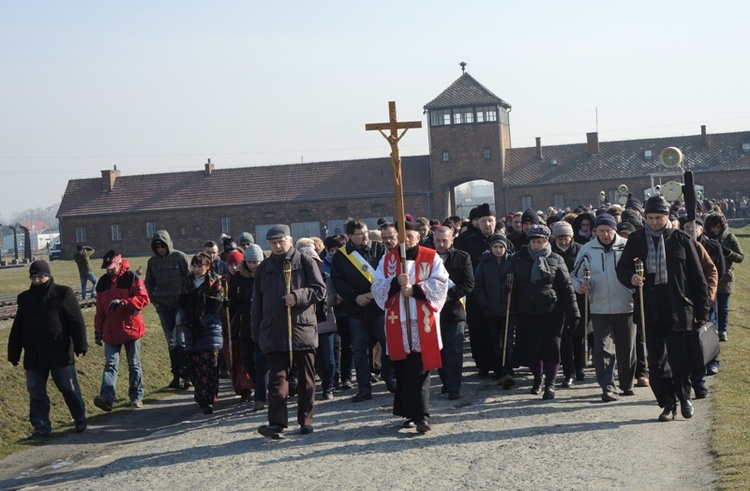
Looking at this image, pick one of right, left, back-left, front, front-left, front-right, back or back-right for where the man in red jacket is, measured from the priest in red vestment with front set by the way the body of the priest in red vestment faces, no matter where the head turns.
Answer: back-right

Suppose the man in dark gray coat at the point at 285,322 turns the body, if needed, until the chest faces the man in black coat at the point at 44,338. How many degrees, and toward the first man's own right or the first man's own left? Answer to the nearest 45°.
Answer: approximately 135° to the first man's own right

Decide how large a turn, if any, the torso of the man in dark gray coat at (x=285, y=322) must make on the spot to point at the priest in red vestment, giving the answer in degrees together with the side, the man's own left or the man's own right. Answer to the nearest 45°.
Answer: approximately 90° to the man's own left

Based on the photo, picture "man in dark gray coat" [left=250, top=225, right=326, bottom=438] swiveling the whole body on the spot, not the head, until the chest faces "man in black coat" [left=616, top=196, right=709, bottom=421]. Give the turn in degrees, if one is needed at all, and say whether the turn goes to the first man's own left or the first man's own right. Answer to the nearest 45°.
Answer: approximately 90° to the first man's own left

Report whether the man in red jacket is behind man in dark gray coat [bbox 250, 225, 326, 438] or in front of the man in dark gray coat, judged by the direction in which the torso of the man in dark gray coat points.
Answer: behind

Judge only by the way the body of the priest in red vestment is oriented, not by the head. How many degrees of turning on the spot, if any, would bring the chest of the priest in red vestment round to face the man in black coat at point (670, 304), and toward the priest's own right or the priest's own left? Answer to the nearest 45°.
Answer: approximately 90° to the priest's own left

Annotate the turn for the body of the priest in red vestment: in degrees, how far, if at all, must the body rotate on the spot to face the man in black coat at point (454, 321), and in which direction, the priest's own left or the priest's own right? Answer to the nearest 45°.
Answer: approximately 180°

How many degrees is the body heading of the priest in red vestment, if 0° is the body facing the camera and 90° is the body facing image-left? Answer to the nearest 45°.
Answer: approximately 0°

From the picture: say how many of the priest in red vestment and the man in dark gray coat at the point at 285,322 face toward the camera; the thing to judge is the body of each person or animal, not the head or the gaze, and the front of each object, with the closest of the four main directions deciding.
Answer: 2

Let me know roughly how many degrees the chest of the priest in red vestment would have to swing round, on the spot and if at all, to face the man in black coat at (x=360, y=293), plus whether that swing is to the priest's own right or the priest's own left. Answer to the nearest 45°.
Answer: approximately 180°
